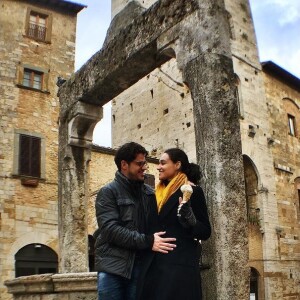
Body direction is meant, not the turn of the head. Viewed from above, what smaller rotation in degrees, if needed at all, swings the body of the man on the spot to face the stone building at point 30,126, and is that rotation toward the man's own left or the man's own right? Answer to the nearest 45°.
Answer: approximately 135° to the man's own left

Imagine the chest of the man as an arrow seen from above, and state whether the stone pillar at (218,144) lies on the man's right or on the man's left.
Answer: on the man's left

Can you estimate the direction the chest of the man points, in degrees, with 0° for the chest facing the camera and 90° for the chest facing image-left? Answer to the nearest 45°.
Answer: approximately 315°

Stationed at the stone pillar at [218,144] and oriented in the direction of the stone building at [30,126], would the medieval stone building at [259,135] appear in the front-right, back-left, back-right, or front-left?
front-right
